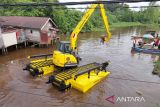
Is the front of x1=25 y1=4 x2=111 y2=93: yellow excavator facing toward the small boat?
yes

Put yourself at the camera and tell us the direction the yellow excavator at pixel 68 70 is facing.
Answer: facing away from the viewer and to the right of the viewer
